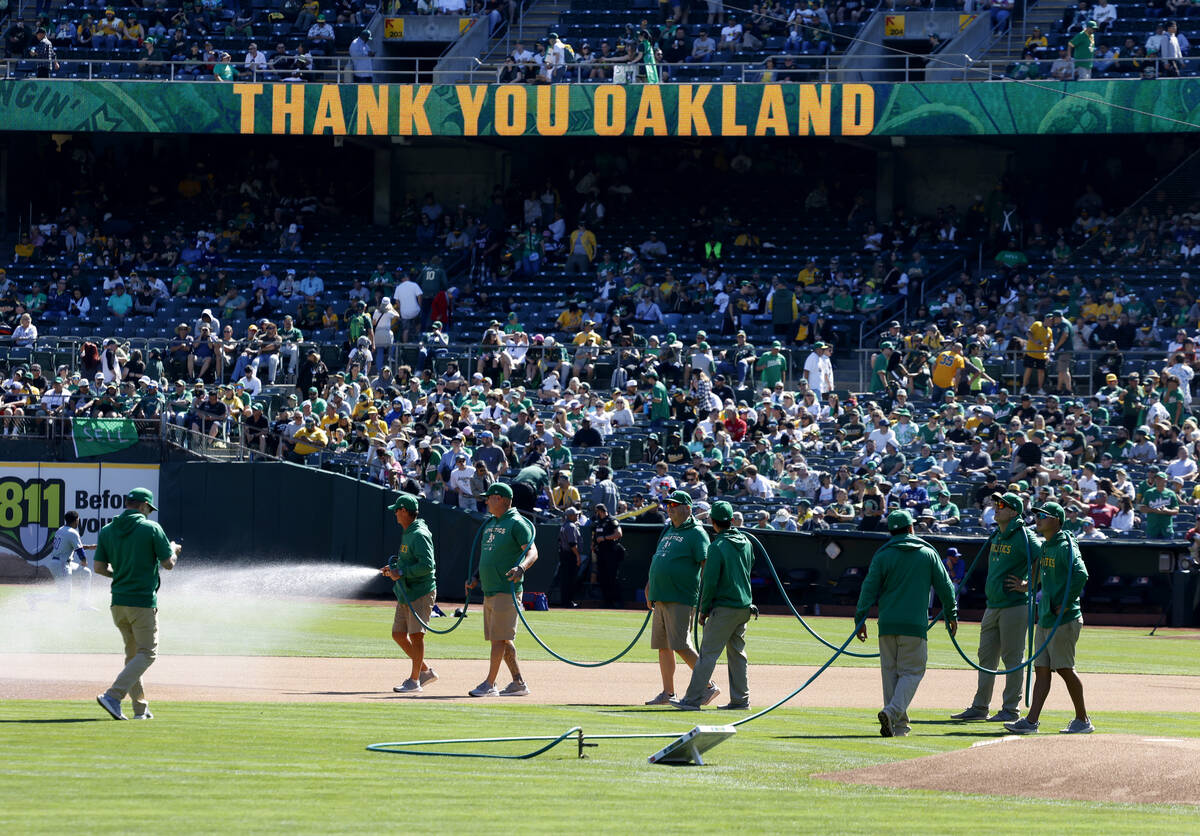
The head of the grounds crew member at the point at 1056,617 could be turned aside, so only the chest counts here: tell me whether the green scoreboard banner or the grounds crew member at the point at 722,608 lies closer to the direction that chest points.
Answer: the grounds crew member

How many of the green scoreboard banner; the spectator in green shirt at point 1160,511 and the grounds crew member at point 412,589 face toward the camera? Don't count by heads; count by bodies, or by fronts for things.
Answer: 2

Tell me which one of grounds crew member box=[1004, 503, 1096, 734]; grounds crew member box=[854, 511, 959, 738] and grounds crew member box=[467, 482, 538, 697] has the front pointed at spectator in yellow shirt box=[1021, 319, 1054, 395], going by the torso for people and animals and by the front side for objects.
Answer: grounds crew member box=[854, 511, 959, 738]

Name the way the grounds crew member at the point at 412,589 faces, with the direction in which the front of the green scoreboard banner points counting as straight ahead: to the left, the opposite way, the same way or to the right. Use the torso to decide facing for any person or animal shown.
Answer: to the right

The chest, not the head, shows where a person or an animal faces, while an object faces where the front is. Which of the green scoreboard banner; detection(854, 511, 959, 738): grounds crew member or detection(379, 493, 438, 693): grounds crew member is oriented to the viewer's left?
detection(379, 493, 438, 693): grounds crew member

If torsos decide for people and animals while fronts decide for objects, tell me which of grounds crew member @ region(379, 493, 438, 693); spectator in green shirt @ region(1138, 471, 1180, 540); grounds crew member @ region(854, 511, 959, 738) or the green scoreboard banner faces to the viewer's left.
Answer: grounds crew member @ region(379, 493, 438, 693)

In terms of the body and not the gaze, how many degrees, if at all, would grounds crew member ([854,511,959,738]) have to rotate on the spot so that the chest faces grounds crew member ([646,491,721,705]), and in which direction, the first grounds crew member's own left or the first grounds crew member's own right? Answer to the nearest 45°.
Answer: approximately 45° to the first grounds crew member's own left

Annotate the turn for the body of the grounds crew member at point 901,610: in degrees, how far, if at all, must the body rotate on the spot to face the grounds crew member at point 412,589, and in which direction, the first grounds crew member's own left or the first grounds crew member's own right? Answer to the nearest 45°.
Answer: approximately 45° to the first grounds crew member's own left

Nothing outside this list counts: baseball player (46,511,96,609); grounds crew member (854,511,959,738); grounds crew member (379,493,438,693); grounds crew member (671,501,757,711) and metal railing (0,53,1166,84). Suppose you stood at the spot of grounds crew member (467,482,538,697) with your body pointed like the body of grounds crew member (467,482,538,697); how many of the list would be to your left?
2

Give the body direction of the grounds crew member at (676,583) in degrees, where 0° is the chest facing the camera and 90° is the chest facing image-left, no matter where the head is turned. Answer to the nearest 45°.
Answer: approximately 45°

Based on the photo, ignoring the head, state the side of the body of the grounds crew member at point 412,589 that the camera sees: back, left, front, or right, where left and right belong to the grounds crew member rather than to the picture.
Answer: left

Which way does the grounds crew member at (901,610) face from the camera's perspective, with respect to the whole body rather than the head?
away from the camera
